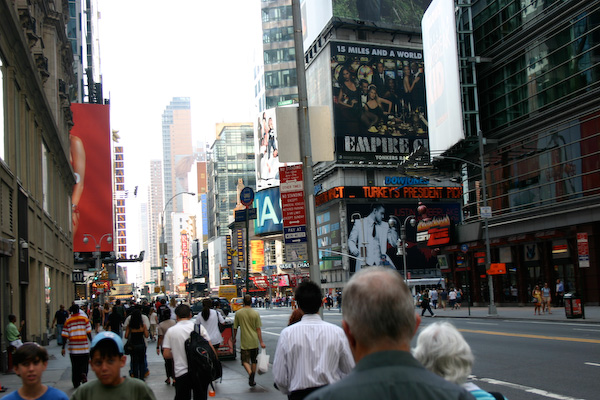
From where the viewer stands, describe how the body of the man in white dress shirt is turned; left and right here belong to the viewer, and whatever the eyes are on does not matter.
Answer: facing away from the viewer

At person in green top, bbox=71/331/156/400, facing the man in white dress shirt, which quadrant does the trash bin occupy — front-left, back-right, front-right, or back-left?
front-left

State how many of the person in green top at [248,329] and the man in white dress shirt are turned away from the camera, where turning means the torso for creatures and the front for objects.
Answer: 2

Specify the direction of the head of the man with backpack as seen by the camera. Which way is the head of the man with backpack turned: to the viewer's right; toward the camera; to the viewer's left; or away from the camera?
away from the camera

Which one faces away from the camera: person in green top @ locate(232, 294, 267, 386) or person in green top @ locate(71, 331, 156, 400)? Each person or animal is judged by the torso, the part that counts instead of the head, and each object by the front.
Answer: person in green top @ locate(232, 294, 267, 386)

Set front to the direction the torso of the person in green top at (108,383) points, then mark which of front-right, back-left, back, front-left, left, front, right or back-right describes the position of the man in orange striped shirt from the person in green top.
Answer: back

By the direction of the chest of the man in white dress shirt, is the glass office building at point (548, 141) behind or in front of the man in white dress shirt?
in front

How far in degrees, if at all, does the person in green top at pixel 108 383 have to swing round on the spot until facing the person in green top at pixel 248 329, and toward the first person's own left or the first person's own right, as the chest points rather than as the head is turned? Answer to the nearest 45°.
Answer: approximately 180°

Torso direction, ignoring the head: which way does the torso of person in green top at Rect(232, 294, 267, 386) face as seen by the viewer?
away from the camera

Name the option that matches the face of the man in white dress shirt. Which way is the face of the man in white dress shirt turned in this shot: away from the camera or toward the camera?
away from the camera

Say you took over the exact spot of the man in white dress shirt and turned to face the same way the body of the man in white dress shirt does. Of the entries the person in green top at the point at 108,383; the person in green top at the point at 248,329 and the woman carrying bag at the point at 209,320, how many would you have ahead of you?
2

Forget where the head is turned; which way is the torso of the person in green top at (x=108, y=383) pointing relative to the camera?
toward the camera

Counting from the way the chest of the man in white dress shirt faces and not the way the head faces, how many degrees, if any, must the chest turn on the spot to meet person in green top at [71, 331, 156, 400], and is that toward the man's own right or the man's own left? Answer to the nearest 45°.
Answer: approximately 135° to the man's own left
